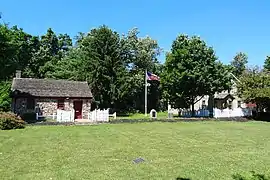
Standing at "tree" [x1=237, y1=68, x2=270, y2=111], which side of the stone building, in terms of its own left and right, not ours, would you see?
left

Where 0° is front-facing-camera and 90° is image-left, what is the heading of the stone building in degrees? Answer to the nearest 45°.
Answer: approximately 0°

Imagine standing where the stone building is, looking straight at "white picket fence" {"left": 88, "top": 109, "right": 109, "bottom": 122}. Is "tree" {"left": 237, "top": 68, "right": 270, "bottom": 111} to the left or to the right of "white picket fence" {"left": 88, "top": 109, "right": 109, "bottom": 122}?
left

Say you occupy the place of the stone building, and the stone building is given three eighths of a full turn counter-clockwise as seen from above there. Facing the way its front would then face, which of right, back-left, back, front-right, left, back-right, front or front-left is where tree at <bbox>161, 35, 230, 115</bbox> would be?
front-right

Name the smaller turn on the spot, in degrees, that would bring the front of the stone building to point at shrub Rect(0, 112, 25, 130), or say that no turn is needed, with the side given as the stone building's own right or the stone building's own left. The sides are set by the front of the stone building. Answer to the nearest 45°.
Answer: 0° — it already faces it

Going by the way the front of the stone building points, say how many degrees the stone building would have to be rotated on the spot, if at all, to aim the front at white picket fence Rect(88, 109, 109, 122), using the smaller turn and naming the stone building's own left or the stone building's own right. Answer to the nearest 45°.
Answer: approximately 45° to the stone building's own left

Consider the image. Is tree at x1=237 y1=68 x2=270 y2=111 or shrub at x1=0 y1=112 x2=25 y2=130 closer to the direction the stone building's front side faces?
the shrub

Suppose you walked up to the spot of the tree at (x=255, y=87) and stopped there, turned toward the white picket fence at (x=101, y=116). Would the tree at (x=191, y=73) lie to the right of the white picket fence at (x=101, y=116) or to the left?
right
